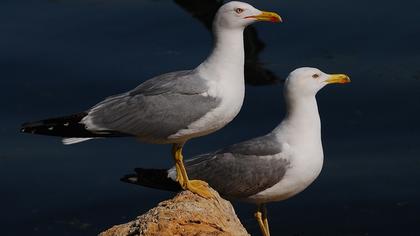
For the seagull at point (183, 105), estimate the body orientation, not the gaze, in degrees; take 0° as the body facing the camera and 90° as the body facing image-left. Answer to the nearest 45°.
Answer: approximately 270°

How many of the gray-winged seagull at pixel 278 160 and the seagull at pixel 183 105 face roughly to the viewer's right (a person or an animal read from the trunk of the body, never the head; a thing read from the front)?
2

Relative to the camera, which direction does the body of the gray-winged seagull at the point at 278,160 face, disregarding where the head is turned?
to the viewer's right
